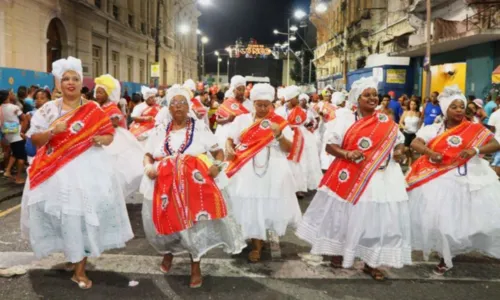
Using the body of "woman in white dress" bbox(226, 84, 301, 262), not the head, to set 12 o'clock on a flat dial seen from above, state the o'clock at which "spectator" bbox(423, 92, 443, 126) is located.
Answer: The spectator is roughly at 7 o'clock from the woman in white dress.

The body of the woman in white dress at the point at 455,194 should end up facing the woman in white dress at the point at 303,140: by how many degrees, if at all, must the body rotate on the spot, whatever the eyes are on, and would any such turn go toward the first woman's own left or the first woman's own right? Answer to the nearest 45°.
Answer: approximately 135° to the first woman's own right

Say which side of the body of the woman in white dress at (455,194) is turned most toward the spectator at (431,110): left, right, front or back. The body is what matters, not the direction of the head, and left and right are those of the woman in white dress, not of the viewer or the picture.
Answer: back

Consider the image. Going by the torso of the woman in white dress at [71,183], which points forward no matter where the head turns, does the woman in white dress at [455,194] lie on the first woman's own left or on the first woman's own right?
on the first woman's own left

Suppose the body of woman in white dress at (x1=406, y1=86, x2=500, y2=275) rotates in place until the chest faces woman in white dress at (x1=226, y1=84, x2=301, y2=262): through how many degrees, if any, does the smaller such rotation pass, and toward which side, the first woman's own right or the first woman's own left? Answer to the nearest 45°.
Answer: approximately 90° to the first woman's own right

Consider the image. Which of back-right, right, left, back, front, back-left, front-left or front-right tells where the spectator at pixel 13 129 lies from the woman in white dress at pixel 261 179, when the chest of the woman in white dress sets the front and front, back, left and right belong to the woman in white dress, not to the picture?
back-right

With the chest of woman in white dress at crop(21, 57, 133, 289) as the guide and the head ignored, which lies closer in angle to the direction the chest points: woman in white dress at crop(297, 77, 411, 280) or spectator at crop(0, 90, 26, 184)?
the woman in white dress
